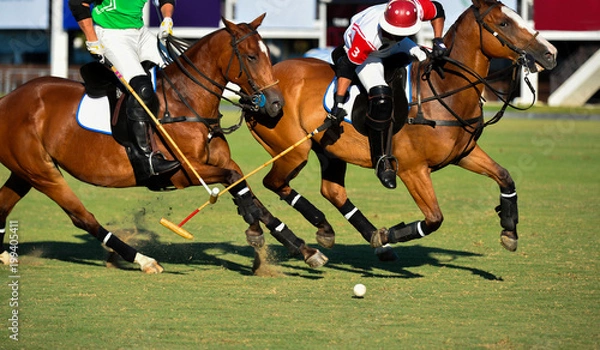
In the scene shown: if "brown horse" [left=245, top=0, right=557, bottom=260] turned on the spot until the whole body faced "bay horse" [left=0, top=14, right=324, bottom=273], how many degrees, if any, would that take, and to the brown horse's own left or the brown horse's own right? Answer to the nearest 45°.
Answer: approximately 180°

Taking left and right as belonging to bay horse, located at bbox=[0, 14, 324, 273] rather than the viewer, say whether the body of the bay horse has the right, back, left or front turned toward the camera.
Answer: right

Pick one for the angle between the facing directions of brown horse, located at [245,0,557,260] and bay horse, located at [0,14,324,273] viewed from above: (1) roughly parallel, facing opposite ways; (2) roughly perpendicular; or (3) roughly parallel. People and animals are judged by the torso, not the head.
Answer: roughly parallel

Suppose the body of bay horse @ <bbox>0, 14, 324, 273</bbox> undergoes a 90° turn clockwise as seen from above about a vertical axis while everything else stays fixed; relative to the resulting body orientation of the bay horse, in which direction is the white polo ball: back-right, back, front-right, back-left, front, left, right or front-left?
front-left

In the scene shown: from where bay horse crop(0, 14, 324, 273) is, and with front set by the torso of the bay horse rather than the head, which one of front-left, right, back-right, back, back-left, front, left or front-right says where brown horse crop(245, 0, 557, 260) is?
front

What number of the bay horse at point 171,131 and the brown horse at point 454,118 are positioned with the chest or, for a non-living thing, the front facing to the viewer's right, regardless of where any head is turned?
2

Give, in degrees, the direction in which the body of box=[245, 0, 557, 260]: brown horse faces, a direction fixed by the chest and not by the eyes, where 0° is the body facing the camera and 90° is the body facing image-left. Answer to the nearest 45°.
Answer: approximately 270°
